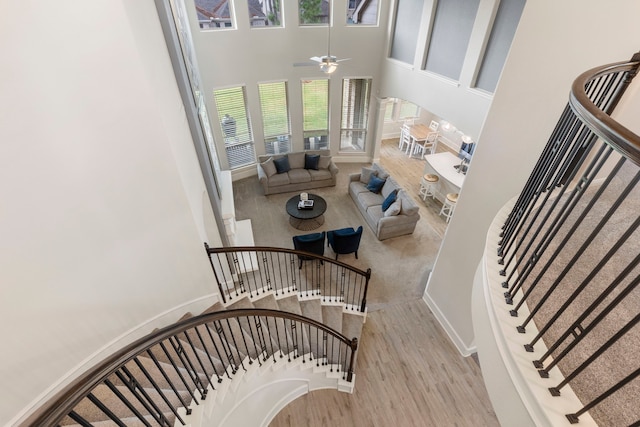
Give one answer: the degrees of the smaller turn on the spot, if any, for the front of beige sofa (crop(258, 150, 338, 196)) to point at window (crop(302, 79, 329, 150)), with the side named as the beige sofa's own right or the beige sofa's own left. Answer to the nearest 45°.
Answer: approximately 135° to the beige sofa's own left

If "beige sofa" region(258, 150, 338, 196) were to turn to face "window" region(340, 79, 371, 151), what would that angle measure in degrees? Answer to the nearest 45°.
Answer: approximately 135° to its left

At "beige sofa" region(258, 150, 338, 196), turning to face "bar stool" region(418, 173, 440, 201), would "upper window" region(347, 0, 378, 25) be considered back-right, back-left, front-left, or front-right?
front-left

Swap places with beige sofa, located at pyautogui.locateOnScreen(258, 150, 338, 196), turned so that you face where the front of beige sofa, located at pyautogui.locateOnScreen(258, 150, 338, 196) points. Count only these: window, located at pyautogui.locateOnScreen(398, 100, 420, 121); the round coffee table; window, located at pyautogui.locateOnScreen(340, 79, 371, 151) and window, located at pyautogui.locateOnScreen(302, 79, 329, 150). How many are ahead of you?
1

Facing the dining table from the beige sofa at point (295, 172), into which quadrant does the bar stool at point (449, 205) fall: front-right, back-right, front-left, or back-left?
front-right

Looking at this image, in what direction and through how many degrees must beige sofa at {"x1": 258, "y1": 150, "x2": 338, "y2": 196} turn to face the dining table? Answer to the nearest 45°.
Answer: approximately 135° to its left

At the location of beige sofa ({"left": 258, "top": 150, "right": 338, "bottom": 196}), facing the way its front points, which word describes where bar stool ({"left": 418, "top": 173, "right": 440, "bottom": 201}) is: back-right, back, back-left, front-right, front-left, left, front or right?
left

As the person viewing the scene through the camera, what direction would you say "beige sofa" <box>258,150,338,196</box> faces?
facing the viewer

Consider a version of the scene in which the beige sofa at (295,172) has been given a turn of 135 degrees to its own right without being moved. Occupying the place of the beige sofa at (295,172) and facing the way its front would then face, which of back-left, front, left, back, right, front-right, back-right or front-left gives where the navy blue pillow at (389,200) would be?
back

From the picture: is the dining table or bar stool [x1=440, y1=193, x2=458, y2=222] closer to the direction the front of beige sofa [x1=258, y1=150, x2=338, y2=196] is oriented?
the bar stool

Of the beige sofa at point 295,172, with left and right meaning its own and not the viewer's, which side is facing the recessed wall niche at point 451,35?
left

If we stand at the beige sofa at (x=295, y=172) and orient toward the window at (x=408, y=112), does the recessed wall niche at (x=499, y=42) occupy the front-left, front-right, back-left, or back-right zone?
front-right

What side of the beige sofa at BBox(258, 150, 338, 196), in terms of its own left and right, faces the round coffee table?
front

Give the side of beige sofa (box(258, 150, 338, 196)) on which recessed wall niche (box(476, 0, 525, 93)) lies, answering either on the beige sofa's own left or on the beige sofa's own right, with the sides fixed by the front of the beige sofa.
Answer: on the beige sofa's own left
